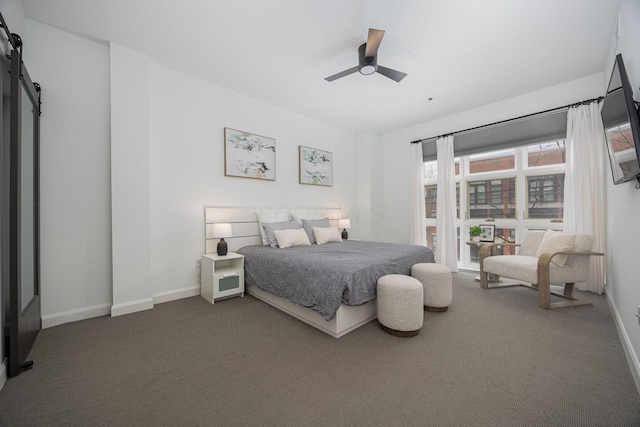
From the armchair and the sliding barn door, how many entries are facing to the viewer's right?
1

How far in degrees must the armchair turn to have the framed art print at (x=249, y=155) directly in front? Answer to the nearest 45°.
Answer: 0° — it already faces it

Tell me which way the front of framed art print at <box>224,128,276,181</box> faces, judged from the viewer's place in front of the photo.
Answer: facing the viewer and to the right of the viewer

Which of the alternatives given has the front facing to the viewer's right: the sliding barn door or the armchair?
the sliding barn door

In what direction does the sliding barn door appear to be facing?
to the viewer's right
